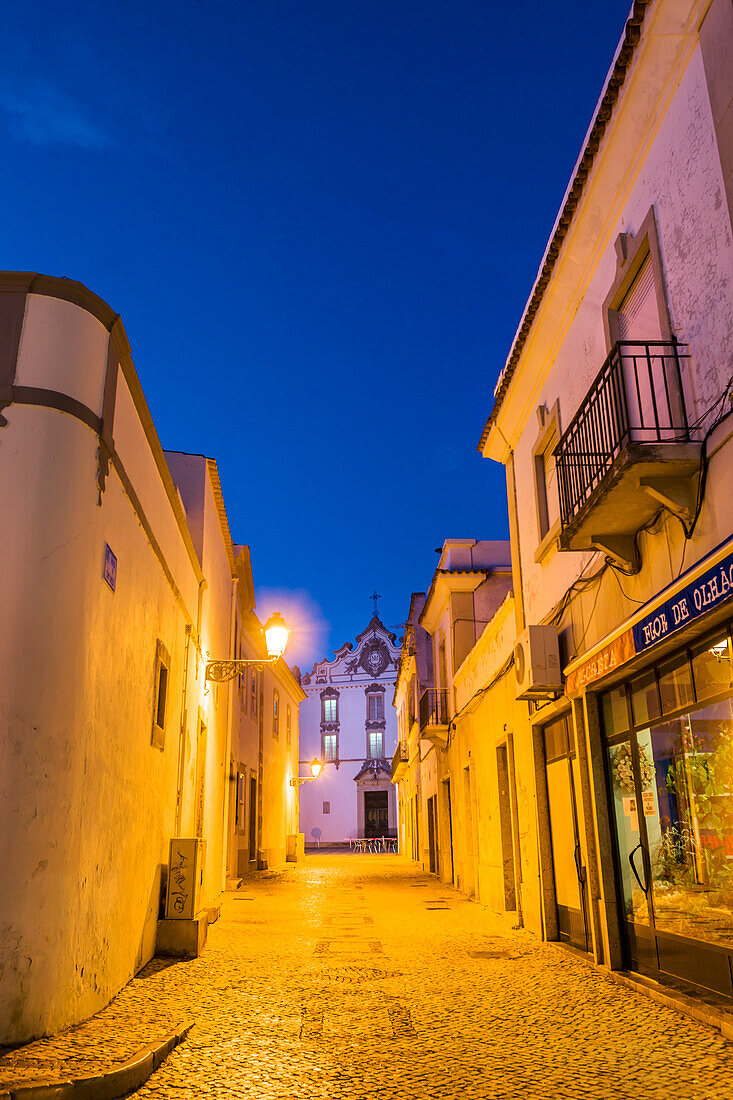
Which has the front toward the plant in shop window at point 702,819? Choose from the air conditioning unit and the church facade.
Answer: the church facade

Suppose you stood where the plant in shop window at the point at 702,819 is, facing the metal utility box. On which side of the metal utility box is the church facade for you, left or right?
right

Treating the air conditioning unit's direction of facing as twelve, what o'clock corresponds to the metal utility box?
The metal utility box is roughly at 12 o'clock from the air conditioning unit.

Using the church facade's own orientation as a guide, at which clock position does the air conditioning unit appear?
The air conditioning unit is roughly at 12 o'clock from the church facade.

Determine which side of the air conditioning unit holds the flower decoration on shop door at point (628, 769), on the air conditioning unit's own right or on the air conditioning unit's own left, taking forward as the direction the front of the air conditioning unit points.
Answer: on the air conditioning unit's own left

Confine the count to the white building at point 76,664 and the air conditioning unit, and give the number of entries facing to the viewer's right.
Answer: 1

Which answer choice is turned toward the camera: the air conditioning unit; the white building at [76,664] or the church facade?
the church facade

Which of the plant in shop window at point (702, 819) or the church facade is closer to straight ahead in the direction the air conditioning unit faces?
the church facade

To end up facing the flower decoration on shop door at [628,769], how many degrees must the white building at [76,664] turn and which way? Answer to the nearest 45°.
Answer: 0° — it already faces it

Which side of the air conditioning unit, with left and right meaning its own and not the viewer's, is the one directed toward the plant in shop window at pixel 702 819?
left

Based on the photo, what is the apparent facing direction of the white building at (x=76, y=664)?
to the viewer's right

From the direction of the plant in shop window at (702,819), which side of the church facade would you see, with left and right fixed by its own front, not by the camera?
front

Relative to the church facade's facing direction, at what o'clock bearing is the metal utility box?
The metal utility box is roughly at 12 o'clock from the church facade.

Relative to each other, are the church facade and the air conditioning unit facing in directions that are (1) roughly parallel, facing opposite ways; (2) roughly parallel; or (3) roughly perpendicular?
roughly perpendicular

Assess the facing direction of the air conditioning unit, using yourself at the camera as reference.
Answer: facing to the left of the viewer

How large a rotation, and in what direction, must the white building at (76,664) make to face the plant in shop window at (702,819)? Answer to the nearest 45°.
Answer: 0° — it already faces it
